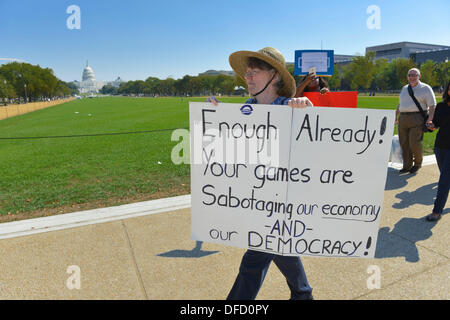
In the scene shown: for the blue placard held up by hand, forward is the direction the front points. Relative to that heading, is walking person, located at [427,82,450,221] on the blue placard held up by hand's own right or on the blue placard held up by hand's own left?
on the blue placard held up by hand's own left

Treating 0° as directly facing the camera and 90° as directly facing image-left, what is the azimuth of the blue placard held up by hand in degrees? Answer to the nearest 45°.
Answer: approximately 0°

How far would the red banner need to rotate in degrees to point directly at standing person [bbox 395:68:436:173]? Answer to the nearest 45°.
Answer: approximately 135° to its left

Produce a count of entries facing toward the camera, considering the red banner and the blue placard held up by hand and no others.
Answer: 2
